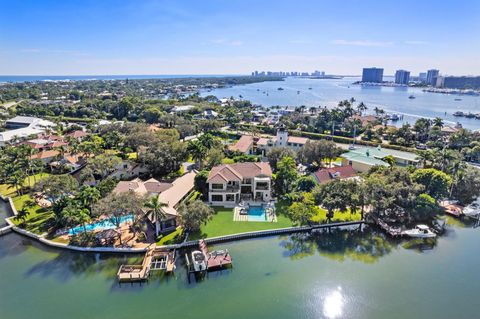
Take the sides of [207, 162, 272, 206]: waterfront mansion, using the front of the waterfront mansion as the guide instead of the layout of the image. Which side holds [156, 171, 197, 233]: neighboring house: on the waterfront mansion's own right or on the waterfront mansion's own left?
on the waterfront mansion's own right

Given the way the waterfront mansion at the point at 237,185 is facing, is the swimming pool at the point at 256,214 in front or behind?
in front

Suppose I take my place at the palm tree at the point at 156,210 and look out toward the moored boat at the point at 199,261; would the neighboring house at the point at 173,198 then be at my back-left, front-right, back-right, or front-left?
back-left

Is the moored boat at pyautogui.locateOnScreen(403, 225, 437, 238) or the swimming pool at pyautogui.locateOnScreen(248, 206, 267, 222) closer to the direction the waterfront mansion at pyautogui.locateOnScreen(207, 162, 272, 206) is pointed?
the swimming pool

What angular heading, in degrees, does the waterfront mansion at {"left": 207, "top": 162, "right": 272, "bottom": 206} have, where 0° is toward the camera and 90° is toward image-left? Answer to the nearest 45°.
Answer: approximately 0°

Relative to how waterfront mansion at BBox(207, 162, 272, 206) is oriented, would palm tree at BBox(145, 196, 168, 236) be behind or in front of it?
in front

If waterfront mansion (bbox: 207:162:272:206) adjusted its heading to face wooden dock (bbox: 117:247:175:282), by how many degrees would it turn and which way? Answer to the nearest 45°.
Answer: approximately 45° to its right

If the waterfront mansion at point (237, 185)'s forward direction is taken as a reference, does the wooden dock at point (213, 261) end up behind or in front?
in front

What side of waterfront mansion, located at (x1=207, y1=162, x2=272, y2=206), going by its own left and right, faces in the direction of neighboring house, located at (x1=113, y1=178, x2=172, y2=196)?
right

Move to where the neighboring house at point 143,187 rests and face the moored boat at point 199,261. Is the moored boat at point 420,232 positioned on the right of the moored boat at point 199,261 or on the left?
left

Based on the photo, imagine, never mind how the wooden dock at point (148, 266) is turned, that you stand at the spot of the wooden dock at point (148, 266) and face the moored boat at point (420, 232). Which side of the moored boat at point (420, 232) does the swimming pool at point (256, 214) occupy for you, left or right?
left

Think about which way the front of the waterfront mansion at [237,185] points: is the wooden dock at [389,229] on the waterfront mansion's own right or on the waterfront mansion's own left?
on the waterfront mansion's own left
